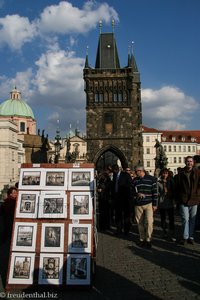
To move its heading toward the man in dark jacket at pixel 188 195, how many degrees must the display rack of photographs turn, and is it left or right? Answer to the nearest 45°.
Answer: approximately 135° to its left

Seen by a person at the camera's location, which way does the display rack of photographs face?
facing the viewer

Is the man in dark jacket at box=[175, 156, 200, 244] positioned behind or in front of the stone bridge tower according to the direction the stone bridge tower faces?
in front

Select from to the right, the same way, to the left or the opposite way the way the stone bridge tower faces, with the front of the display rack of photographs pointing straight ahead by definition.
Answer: the same way

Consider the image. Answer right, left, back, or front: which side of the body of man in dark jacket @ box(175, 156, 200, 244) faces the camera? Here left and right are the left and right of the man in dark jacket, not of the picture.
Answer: front

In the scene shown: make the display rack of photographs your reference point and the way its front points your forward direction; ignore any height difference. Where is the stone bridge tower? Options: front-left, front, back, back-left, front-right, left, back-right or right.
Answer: back

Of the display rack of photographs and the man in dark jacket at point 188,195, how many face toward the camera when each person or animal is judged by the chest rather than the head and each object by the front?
2

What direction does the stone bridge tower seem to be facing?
toward the camera

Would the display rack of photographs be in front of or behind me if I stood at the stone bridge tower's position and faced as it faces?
in front

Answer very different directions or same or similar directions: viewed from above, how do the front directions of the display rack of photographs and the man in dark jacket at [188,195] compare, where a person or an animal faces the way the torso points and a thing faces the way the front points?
same or similar directions

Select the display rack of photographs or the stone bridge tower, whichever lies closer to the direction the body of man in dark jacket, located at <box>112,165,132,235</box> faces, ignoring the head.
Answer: the display rack of photographs

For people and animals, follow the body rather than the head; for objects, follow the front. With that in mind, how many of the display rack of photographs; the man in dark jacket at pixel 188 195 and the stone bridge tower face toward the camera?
3

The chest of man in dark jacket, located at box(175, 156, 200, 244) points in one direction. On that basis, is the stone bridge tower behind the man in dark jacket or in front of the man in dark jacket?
behind

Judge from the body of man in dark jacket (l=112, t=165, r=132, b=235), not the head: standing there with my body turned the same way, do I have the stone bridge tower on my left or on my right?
on my right

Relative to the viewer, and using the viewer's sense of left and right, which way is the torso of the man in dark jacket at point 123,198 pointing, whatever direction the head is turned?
facing the viewer and to the left of the viewer

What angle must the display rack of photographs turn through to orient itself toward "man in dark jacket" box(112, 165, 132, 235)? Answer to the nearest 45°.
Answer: approximately 135° to its left

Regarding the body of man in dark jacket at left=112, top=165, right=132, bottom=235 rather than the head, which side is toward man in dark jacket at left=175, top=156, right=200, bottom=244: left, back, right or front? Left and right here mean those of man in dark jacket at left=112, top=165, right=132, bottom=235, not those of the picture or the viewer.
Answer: left

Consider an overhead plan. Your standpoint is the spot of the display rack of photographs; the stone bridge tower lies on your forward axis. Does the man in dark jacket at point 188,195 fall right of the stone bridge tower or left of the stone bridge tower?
right

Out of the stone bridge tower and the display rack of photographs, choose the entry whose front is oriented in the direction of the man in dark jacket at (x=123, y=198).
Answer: the stone bridge tower

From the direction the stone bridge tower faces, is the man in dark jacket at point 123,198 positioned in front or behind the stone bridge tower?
in front

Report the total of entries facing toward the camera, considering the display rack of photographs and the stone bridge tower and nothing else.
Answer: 2
